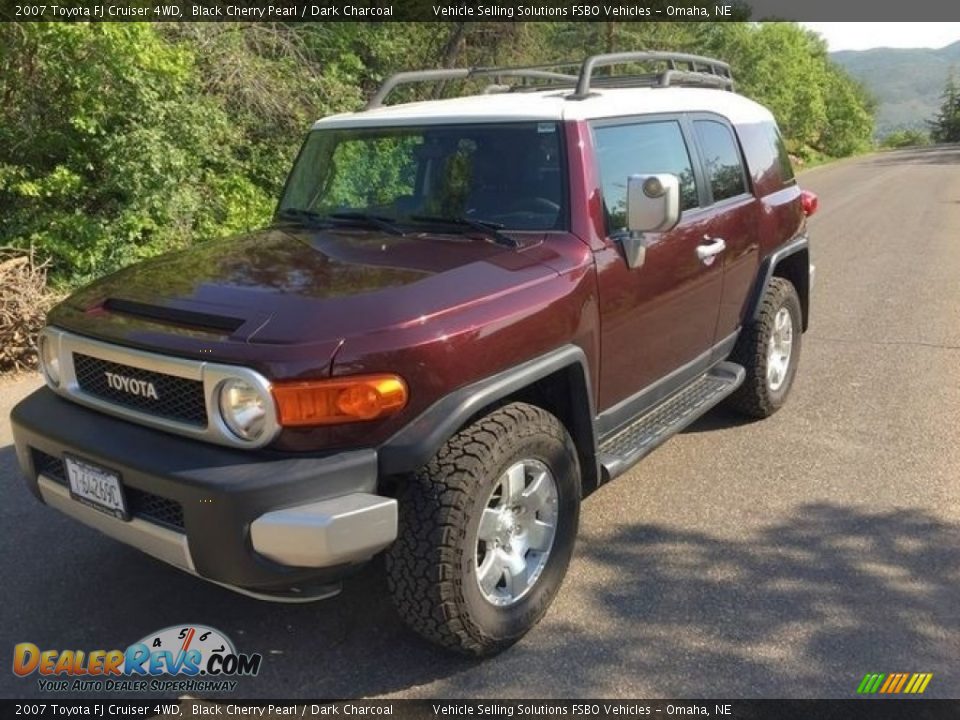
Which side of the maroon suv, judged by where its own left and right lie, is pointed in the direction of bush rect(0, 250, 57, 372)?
right

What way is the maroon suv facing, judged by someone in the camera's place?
facing the viewer and to the left of the viewer
